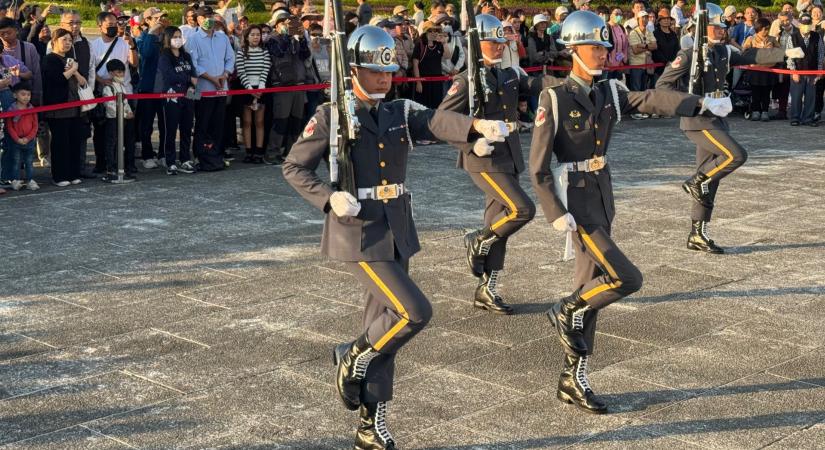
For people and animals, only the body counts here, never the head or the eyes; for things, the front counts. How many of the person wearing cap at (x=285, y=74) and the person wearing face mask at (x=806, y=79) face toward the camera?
2

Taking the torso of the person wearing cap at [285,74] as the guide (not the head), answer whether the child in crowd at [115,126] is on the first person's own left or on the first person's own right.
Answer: on the first person's own right

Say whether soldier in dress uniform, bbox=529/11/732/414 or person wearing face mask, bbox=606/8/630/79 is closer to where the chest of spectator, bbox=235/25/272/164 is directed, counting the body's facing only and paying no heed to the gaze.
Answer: the soldier in dress uniform

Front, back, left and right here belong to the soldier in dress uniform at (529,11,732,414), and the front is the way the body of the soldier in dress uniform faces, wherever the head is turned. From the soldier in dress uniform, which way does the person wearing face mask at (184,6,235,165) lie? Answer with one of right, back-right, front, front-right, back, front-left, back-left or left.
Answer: back
